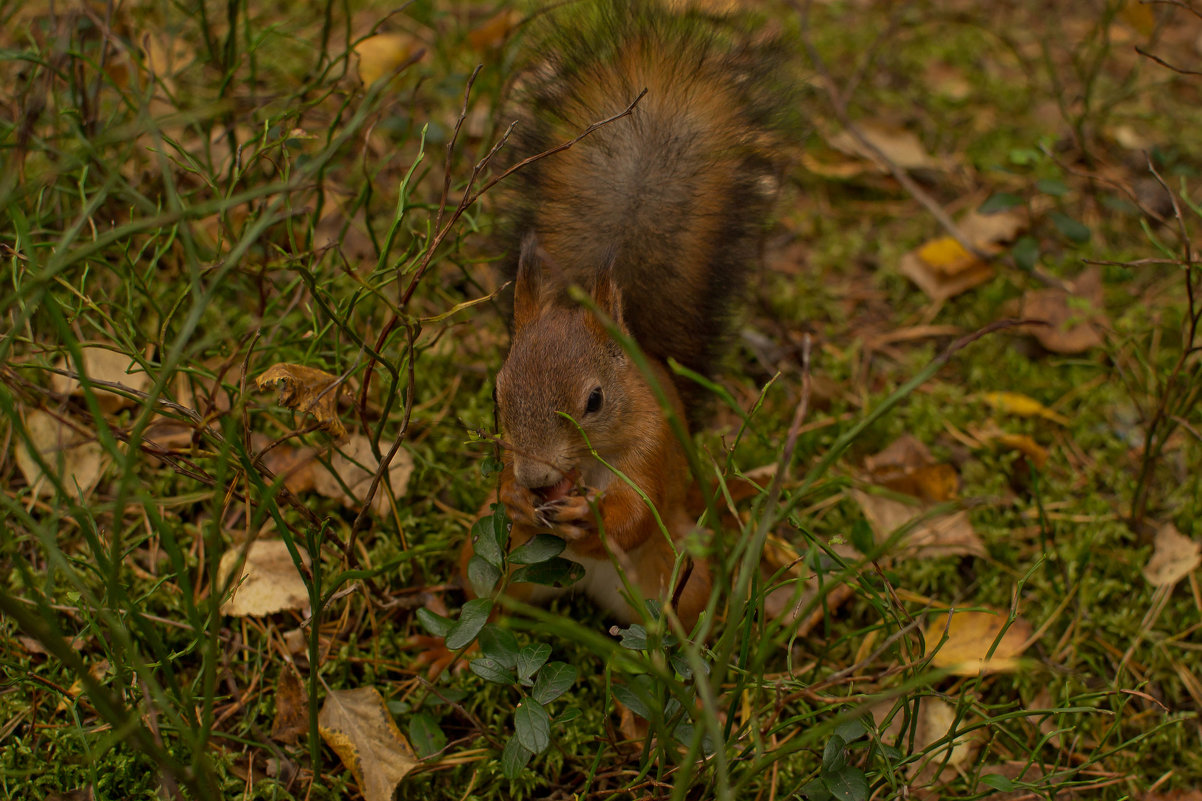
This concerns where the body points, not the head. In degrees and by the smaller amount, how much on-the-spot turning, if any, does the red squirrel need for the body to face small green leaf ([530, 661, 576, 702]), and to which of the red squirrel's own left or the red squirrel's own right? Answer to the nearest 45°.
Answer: approximately 45° to the red squirrel's own left

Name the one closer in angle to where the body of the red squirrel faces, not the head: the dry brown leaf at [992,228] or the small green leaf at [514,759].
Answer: the small green leaf

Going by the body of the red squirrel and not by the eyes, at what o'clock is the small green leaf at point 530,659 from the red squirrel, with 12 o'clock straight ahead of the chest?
The small green leaf is roughly at 11 o'clock from the red squirrel.

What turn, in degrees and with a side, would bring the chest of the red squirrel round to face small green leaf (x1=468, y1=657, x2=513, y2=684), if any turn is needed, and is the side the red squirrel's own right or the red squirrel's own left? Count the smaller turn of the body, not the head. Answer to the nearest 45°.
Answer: approximately 45° to the red squirrel's own left

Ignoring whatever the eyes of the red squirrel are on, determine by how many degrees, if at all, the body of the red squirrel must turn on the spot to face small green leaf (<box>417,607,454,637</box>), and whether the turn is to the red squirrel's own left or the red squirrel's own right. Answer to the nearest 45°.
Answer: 0° — it already faces it

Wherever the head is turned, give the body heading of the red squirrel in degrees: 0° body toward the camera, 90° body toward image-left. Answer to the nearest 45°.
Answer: approximately 45°

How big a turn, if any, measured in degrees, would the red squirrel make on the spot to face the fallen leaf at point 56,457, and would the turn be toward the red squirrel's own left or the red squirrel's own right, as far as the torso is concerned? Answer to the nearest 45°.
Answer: approximately 45° to the red squirrel's own right
